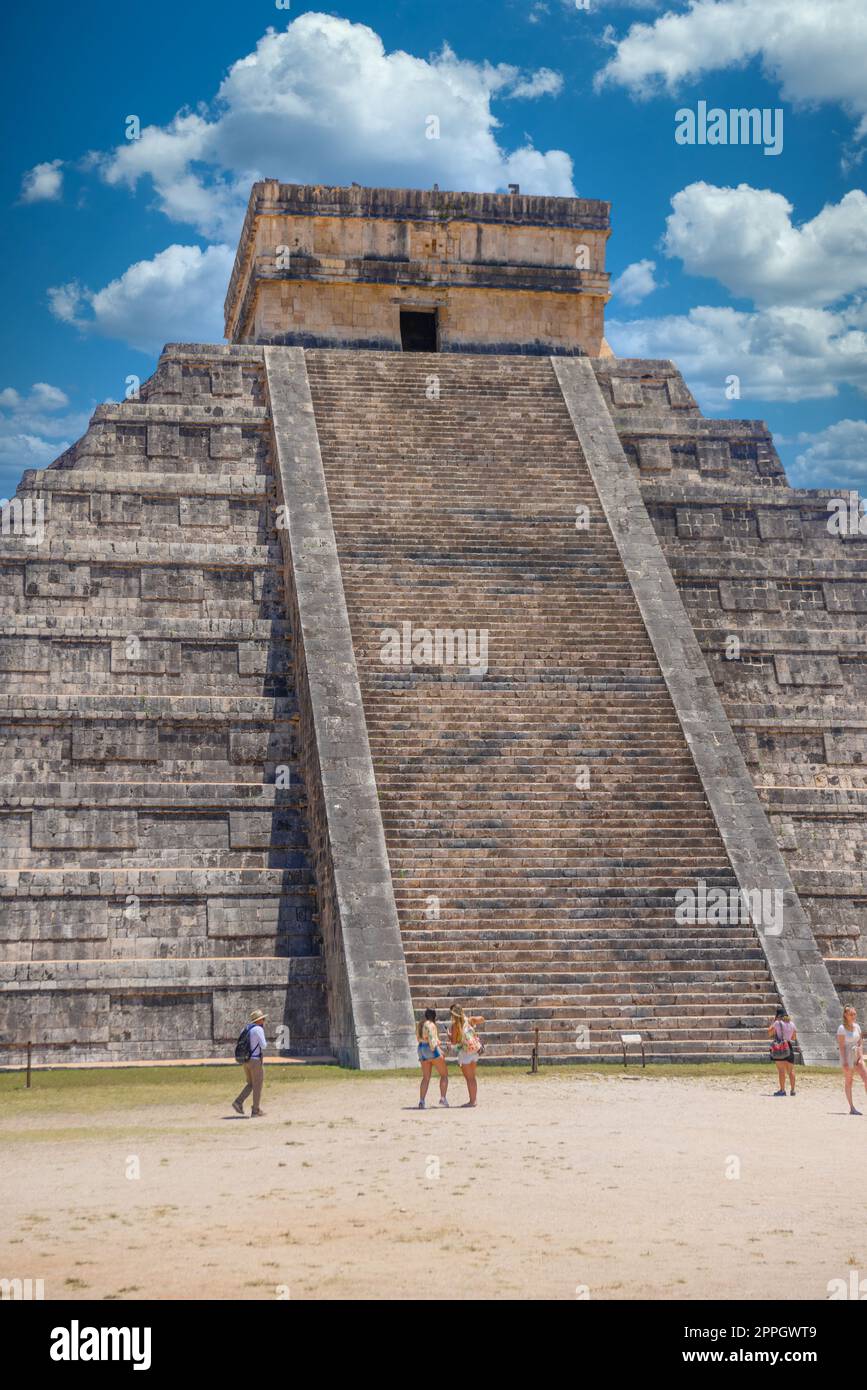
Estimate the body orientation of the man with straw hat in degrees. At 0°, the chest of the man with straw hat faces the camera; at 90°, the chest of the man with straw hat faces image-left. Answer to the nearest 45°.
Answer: approximately 270°

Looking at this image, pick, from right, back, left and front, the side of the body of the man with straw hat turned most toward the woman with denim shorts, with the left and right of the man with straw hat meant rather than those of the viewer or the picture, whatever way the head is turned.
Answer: front

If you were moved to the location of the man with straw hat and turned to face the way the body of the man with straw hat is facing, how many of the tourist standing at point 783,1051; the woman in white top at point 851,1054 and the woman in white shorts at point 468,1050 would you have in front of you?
3

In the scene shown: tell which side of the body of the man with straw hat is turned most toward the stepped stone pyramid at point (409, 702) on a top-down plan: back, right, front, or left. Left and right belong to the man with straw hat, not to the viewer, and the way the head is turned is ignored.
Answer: left

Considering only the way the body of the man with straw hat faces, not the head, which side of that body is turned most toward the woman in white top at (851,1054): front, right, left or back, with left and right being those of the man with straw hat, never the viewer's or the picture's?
front

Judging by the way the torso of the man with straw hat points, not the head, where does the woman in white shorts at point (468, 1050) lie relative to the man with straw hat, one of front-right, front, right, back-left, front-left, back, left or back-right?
front

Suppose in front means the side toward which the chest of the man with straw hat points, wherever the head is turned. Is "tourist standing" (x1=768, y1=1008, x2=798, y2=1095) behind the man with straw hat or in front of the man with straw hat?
in front

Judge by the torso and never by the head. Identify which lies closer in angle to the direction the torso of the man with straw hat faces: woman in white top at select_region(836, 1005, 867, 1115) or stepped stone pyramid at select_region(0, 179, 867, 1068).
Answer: the woman in white top
